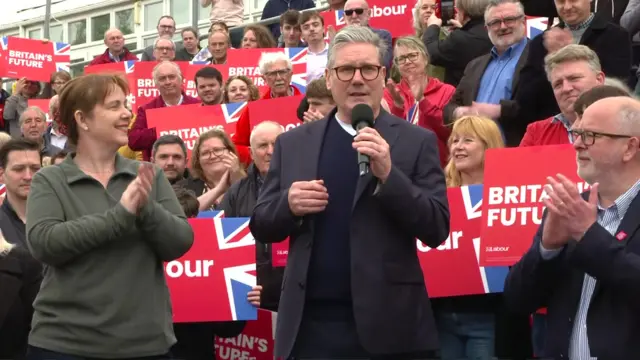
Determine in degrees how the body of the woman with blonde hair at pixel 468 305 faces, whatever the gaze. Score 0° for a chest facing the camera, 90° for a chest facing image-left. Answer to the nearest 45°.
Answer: approximately 45°

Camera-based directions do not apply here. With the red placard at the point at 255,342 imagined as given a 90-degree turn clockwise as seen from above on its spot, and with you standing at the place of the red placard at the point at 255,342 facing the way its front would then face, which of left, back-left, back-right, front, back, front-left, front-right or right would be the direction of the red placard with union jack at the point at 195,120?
right

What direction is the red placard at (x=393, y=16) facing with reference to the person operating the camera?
facing the viewer

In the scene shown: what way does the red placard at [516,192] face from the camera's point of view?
toward the camera

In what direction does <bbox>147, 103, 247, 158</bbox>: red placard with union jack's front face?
toward the camera

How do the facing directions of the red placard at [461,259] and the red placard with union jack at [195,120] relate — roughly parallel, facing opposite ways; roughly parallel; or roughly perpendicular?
roughly parallel

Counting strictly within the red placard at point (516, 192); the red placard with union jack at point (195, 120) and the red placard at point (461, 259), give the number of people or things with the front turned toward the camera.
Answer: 3

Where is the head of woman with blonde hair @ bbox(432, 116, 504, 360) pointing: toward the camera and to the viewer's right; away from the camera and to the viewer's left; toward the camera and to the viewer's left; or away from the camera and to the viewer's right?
toward the camera and to the viewer's left

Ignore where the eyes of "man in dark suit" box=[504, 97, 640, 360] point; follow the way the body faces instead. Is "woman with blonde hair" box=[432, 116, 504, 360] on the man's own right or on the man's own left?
on the man's own right

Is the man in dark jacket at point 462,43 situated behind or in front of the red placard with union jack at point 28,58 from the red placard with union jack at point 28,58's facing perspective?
in front

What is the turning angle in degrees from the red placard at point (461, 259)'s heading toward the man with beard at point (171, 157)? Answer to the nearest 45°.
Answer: approximately 135° to its right

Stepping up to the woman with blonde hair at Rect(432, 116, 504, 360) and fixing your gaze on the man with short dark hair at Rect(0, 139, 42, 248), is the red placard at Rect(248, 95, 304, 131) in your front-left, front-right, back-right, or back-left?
front-right

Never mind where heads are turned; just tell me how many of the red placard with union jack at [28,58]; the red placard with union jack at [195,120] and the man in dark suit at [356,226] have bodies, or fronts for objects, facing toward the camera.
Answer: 3

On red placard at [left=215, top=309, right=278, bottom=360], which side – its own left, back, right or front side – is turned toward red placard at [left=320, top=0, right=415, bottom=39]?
back
